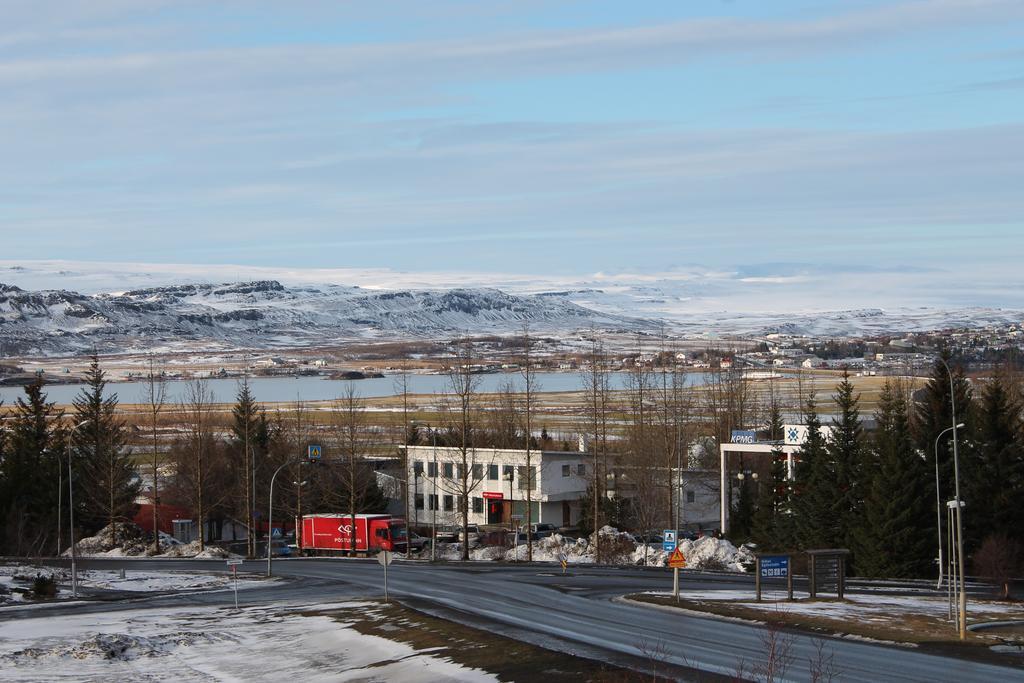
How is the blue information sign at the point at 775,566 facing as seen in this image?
toward the camera
